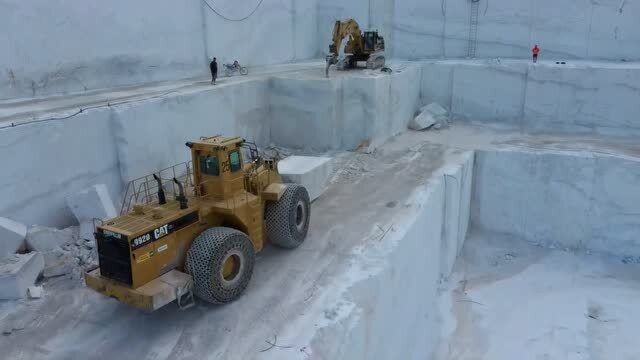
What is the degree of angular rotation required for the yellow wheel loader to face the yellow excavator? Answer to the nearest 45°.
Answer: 0° — it already faces it

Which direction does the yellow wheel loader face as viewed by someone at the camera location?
facing away from the viewer and to the right of the viewer

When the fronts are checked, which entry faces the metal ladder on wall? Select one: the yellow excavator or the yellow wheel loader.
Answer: the yellow wheel loader

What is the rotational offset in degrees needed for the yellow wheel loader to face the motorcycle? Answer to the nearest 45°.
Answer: approximately 45° to its left

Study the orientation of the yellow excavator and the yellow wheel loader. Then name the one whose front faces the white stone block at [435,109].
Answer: the yellow wheel loader

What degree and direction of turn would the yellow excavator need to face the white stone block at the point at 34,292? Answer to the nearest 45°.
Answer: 0° — it already faces it

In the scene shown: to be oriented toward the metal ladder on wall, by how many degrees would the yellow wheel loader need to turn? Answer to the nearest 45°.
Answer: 0° — it already faces it

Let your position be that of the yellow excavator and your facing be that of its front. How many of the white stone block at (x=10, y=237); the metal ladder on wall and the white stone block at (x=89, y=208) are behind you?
1

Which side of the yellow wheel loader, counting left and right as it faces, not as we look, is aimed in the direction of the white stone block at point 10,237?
left

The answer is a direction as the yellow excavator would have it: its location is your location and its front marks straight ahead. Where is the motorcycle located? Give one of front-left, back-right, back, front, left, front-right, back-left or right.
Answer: front-right

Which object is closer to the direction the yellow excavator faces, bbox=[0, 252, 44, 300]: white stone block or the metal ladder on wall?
the white stone block

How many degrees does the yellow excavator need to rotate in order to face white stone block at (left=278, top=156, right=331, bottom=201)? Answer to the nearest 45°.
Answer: approximately 45° to its left

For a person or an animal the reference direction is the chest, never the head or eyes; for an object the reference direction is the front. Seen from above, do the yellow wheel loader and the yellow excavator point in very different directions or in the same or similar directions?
very different directions

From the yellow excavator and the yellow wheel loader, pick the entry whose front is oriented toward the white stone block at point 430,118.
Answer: the yellow wheel loader
